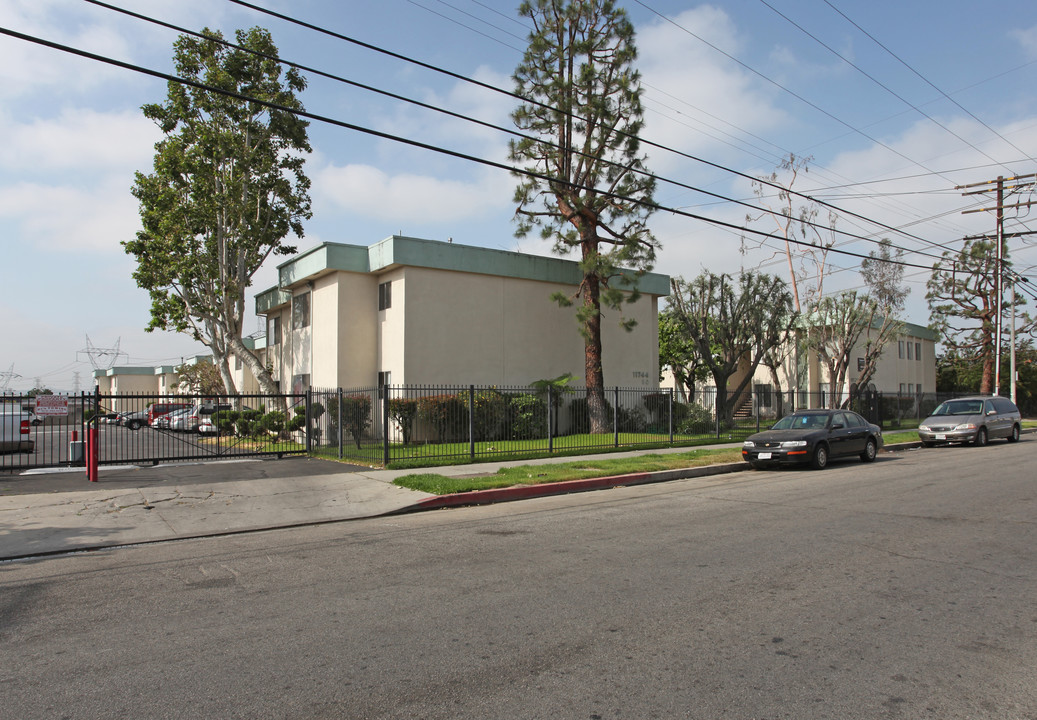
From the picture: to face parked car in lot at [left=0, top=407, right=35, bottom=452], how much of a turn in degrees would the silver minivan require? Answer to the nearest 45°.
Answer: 0° — it already faces it

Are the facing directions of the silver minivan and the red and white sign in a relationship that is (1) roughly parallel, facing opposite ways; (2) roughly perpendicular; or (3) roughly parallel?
roughly perpendicular

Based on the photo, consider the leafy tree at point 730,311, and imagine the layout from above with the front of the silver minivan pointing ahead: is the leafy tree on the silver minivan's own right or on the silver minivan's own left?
on the silver minivan's own right

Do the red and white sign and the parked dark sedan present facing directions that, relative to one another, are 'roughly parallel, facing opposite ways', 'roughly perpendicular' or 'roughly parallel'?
roughly perpendicular

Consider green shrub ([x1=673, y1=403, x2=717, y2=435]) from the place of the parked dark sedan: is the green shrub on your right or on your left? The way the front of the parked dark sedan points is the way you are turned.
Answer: on your right

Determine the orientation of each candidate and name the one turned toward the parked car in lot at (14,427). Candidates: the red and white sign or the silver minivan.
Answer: the silver minivan

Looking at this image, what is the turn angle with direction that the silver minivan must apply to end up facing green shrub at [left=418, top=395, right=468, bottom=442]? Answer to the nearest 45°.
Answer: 0° — it already faces it

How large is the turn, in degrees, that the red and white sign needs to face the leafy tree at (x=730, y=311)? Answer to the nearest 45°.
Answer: approximately 90° to its left

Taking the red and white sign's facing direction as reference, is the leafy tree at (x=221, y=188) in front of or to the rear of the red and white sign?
to the rear

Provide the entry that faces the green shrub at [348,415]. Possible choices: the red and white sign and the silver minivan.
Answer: the silver minivan

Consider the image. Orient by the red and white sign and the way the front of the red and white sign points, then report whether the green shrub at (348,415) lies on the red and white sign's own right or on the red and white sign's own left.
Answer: on the red and white sign's own left
